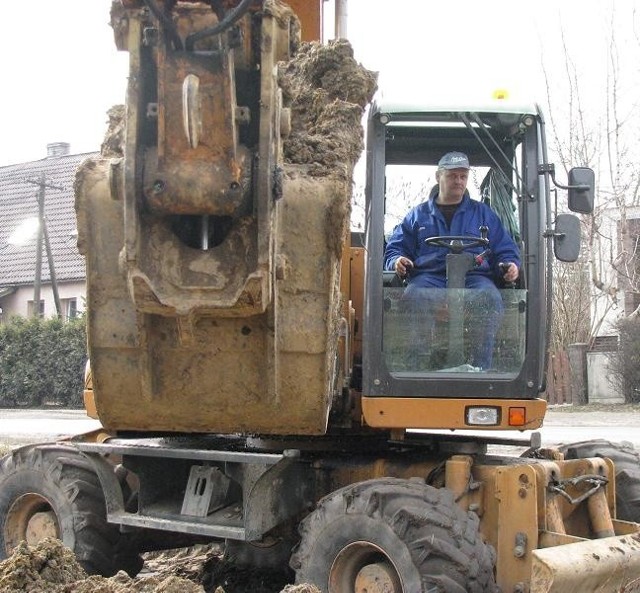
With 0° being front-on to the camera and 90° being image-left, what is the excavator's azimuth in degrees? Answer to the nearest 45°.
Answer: approximately 0°

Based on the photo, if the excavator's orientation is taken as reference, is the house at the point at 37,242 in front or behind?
behind

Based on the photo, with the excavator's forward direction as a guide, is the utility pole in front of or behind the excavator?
behind

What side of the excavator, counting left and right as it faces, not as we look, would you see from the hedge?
back
